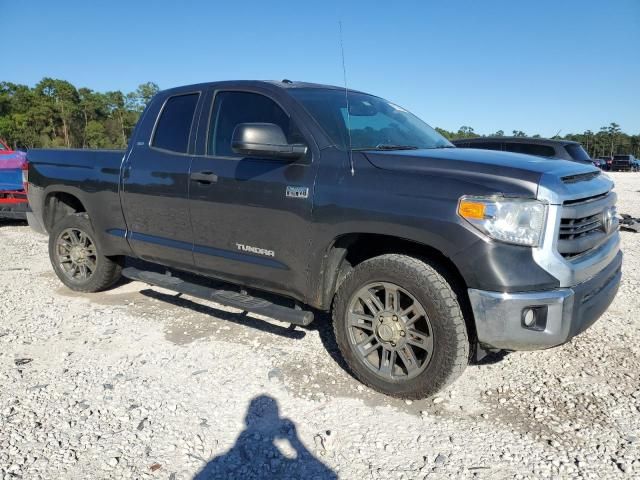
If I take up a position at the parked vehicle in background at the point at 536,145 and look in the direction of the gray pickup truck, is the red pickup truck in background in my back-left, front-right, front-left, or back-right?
front-right

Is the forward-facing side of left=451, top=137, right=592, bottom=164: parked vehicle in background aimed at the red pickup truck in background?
no

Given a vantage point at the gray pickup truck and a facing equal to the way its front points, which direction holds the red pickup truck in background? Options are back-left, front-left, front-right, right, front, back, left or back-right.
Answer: back

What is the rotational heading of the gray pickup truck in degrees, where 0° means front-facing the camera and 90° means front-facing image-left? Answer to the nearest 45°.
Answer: approximately 315°

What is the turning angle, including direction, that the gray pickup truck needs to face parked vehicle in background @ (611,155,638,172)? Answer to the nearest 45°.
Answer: approximately 90° to its left

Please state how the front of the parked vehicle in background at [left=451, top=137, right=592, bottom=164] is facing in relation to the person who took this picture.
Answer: facing away from the viewer and to the left of the viewer

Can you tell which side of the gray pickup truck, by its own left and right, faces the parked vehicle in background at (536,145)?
left

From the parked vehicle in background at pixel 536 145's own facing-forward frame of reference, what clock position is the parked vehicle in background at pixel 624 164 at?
the parked vehicle in background at pixel 624 164 is roughly at 2 o'clock from the parked vehicle in background at pixel 536 145.
